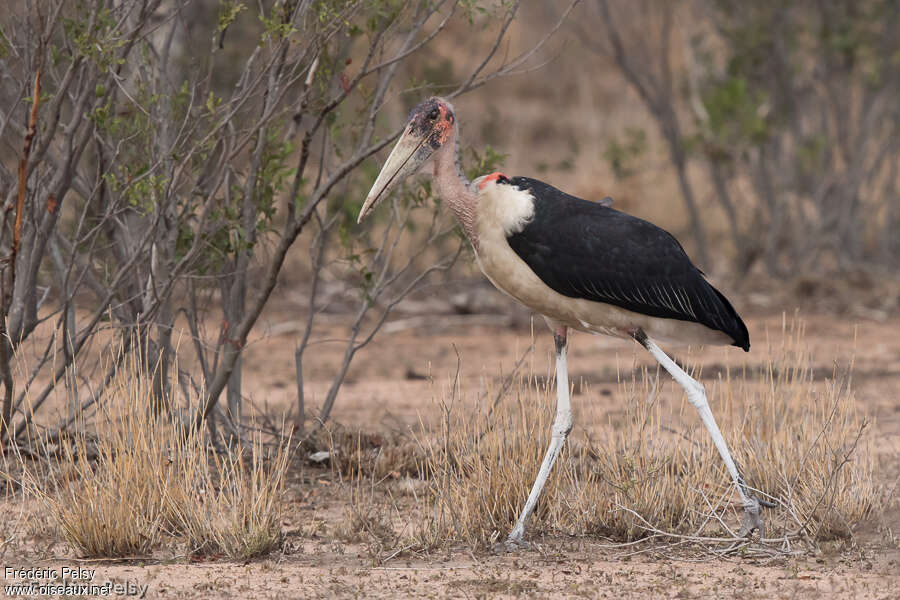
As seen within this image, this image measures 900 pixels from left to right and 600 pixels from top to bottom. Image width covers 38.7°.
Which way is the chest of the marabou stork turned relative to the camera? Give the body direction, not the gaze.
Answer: to the viewer's left

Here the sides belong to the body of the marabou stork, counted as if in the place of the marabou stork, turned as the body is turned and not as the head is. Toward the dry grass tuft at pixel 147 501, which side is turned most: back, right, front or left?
front
